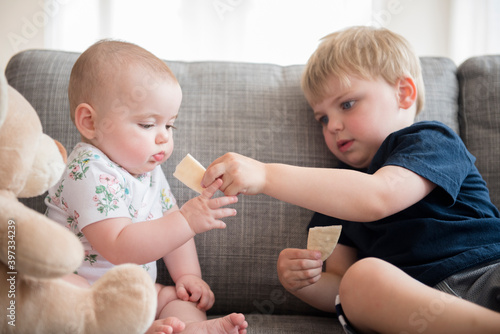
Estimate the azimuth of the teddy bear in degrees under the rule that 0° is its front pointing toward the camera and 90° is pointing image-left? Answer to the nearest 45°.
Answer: approximately 270°

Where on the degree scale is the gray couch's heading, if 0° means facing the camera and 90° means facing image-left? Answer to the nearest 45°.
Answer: approximately 0°
